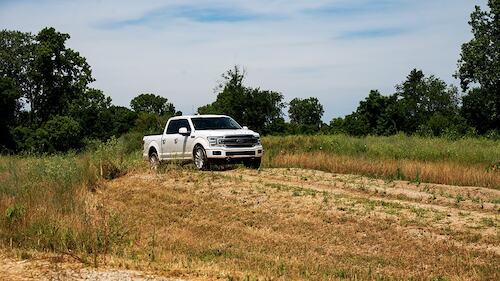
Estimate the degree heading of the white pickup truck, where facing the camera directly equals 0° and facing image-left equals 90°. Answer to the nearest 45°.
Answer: approximately 315°
